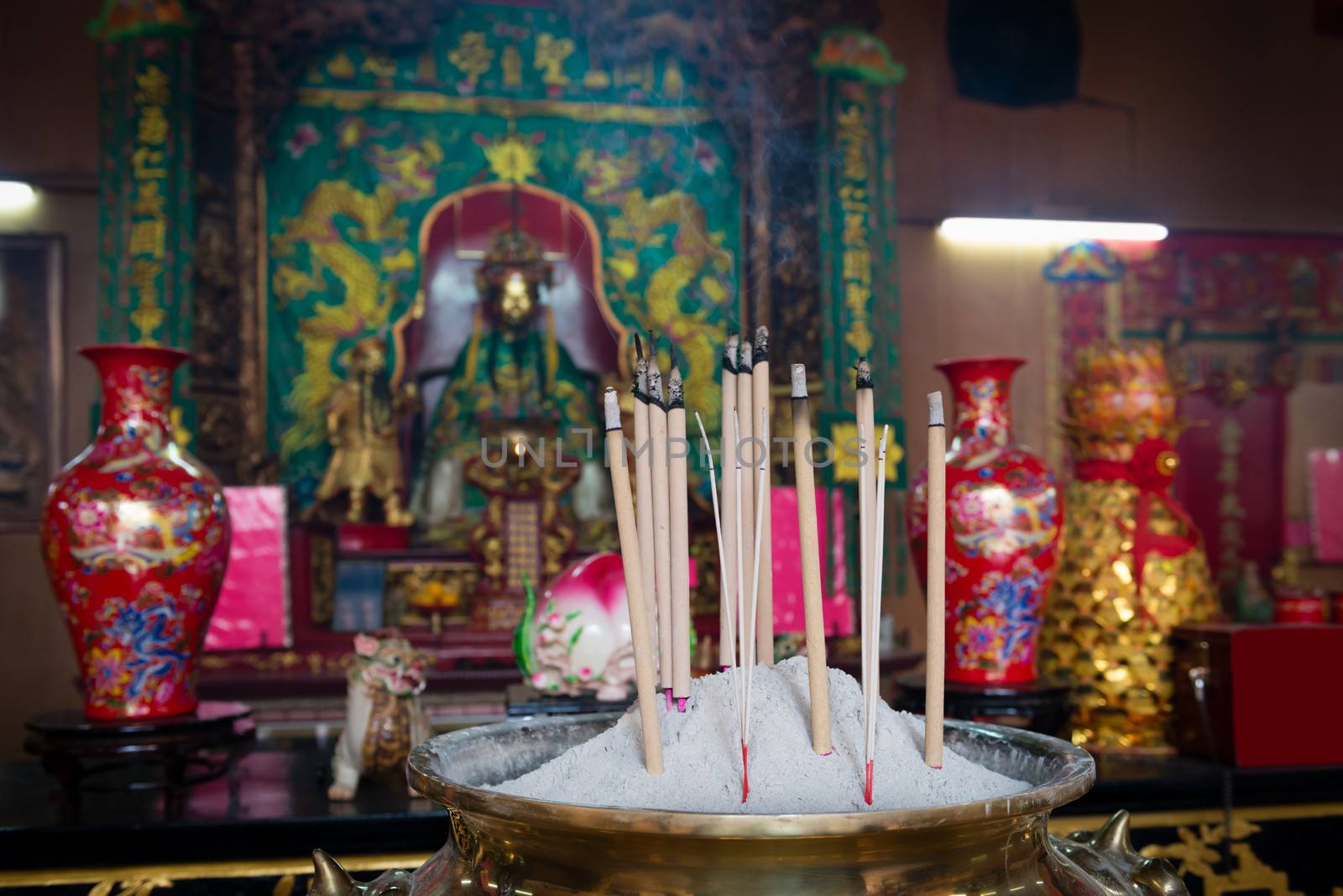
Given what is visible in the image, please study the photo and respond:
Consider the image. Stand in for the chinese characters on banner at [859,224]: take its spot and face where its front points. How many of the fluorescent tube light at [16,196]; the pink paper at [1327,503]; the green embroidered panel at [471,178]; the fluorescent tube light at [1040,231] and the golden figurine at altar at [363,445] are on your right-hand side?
3

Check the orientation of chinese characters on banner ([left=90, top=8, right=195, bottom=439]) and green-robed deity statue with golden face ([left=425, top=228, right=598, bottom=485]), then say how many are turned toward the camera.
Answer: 2

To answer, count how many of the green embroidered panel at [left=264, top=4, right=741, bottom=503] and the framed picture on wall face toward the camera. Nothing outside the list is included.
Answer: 2

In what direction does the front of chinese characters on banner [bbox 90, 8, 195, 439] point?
toward the camera

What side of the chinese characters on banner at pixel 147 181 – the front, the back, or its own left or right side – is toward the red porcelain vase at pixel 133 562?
front

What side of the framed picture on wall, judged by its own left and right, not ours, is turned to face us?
front

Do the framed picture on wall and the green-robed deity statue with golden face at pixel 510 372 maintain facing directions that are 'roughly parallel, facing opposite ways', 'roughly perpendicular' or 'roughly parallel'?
roughly parallel

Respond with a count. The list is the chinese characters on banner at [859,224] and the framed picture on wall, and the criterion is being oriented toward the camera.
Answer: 2

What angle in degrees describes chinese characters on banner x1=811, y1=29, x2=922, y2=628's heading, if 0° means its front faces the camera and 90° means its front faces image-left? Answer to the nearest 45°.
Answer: approximately 0°

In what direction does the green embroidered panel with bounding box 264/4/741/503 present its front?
toward the camera

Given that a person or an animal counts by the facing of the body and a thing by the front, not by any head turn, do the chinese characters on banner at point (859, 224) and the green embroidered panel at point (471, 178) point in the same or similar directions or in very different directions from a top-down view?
same or similar directions

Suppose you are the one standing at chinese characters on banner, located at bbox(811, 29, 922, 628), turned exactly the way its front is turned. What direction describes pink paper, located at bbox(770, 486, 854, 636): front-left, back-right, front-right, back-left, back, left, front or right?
front

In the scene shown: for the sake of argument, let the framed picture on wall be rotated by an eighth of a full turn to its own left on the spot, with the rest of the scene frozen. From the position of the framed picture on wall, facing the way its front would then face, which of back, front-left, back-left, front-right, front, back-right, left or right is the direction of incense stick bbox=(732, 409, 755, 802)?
front-right

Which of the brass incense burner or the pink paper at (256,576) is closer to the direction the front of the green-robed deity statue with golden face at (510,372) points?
the brass incense burner

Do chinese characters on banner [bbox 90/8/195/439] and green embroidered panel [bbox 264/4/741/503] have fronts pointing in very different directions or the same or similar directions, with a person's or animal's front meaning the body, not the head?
same or similar directions
